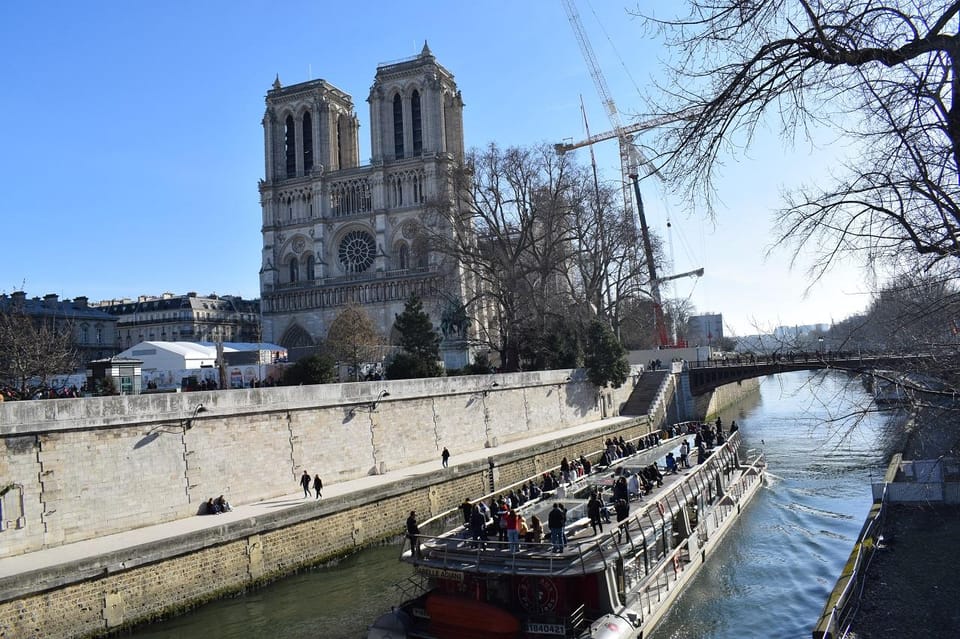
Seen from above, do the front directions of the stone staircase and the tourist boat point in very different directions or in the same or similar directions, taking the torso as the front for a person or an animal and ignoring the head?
very different directions

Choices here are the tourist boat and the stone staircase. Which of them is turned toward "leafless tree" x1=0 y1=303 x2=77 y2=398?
the stone staircase

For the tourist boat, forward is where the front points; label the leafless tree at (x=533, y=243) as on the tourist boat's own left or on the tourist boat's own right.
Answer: on the tourist boat's own left

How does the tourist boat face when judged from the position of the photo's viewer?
facing away from the viewer and to the right of the viewer

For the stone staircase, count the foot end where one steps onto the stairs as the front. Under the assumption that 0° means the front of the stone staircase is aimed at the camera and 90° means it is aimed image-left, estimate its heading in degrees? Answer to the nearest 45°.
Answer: approximately 45°

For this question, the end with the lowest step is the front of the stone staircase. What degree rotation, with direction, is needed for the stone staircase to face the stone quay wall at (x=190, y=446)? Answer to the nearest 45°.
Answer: approximately 45° to its left

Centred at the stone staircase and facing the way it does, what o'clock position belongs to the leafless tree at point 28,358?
The leafless tree is roughly at 12 o'clock from the stone staircase.

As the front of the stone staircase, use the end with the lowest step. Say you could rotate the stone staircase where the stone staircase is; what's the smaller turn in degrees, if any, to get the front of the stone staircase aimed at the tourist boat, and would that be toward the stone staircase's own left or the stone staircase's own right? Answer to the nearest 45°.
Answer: approximately 45° to the stone staircase's own left

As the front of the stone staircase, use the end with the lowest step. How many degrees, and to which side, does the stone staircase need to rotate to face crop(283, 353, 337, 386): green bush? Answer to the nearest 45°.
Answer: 0° — it already faces it

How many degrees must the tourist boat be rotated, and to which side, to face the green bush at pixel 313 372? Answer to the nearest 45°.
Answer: approximately 90° to its left

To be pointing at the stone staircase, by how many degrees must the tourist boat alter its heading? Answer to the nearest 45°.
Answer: approximately 45° to its left

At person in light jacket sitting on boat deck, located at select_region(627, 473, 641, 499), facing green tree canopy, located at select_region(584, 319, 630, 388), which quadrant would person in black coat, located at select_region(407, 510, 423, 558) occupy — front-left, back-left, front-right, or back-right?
back-left
